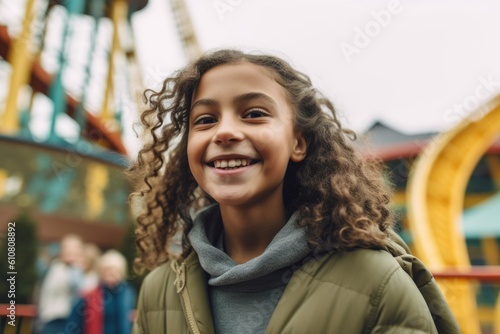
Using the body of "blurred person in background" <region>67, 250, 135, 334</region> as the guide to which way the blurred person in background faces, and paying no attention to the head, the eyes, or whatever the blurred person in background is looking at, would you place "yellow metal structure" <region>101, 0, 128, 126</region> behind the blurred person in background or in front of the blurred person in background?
behind

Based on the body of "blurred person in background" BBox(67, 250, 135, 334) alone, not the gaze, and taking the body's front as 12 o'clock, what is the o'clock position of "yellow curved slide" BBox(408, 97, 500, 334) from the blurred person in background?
The yellow curved slide is roughly at 8 o'clock from the blurred person in background.

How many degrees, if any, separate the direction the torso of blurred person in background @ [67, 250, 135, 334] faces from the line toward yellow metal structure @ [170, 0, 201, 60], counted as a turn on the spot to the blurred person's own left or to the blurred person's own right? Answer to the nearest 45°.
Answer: approximately 180°

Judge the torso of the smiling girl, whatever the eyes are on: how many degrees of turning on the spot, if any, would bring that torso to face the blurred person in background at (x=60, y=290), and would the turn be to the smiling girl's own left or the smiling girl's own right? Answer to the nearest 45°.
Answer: approximately 90° to the smiling girl's own right

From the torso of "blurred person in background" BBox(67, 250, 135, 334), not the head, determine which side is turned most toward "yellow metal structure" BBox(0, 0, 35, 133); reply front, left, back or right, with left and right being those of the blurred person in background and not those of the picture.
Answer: back

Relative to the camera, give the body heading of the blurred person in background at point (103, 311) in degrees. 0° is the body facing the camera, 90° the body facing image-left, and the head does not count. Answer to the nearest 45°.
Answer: approximately 0°

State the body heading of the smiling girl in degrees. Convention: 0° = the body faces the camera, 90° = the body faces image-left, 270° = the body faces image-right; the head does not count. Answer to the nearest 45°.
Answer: approximately 45°

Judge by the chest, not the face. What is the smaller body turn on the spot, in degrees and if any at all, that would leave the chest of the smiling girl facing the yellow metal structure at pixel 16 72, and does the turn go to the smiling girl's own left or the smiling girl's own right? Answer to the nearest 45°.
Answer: approximately 90° to the smiling girl's own right
